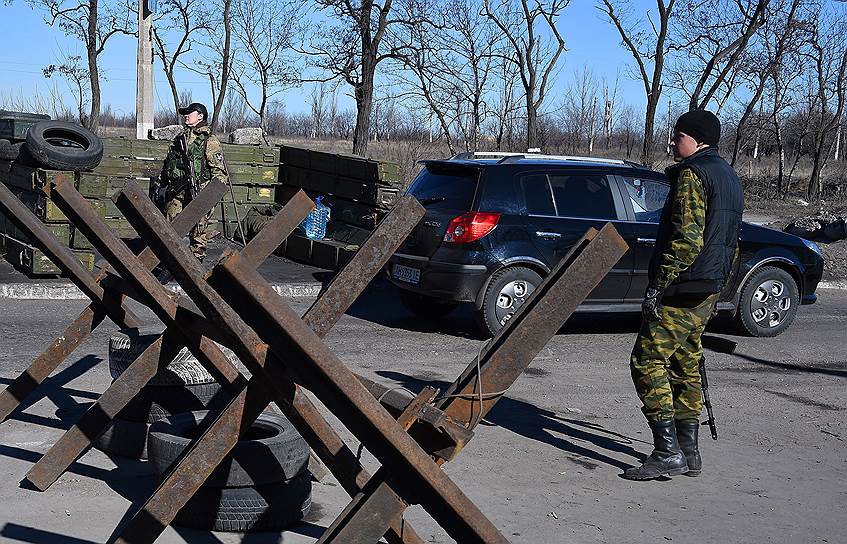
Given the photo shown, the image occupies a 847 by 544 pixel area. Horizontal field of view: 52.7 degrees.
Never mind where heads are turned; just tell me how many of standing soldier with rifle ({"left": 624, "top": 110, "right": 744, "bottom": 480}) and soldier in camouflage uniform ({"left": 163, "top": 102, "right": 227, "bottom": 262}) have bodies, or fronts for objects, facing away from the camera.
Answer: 0

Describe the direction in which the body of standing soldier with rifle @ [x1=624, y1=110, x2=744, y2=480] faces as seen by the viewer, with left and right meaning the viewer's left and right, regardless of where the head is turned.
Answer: facing to the left of the viewer

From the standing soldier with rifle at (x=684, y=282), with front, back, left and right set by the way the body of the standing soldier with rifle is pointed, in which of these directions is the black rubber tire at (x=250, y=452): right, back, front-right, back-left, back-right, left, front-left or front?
front-left

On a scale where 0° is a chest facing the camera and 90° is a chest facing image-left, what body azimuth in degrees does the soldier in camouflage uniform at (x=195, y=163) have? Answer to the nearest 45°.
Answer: approximately 45°

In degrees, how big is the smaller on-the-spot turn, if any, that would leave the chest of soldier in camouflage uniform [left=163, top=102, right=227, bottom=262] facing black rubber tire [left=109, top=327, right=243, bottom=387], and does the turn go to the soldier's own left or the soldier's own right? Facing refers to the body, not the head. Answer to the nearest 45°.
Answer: approximately 45° to the soldier's own left

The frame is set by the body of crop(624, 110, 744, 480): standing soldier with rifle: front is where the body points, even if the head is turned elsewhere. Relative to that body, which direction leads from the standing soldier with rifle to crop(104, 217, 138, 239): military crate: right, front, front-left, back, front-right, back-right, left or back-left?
front-right

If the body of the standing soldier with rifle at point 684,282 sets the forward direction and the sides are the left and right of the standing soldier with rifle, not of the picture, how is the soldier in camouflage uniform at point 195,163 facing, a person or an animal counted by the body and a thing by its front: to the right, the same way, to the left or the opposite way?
to the left

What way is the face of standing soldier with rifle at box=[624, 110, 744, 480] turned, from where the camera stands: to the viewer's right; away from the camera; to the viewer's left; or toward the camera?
to the viewer's left

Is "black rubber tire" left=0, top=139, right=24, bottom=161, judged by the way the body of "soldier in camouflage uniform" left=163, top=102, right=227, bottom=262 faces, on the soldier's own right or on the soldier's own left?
on the soldier's own right

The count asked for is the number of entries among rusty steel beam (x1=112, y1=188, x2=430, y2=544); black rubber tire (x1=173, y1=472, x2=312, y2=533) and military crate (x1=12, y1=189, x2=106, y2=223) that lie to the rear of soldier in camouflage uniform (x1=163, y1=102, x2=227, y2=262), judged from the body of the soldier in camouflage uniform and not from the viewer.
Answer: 0

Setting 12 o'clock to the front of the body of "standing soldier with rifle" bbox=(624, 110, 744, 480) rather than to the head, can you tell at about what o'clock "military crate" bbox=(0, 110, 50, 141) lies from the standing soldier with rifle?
The military crate is roughly at 1 o'clock from the standing soldier with rifle.

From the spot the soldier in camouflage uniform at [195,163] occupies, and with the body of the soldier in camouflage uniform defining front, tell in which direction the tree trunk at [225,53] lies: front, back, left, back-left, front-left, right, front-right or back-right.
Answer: back-right

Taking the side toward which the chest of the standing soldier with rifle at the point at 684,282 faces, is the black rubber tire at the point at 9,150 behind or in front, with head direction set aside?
in front

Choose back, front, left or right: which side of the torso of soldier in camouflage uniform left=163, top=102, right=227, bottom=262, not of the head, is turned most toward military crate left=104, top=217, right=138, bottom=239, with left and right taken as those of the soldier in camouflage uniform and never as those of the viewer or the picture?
right

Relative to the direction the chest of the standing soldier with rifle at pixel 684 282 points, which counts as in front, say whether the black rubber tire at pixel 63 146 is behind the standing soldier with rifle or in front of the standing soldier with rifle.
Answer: in front

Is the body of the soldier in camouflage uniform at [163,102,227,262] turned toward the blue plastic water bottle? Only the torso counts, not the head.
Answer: no

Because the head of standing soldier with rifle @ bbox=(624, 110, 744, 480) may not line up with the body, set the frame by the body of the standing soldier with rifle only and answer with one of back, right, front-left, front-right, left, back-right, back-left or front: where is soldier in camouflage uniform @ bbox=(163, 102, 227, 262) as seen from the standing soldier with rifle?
front-right
